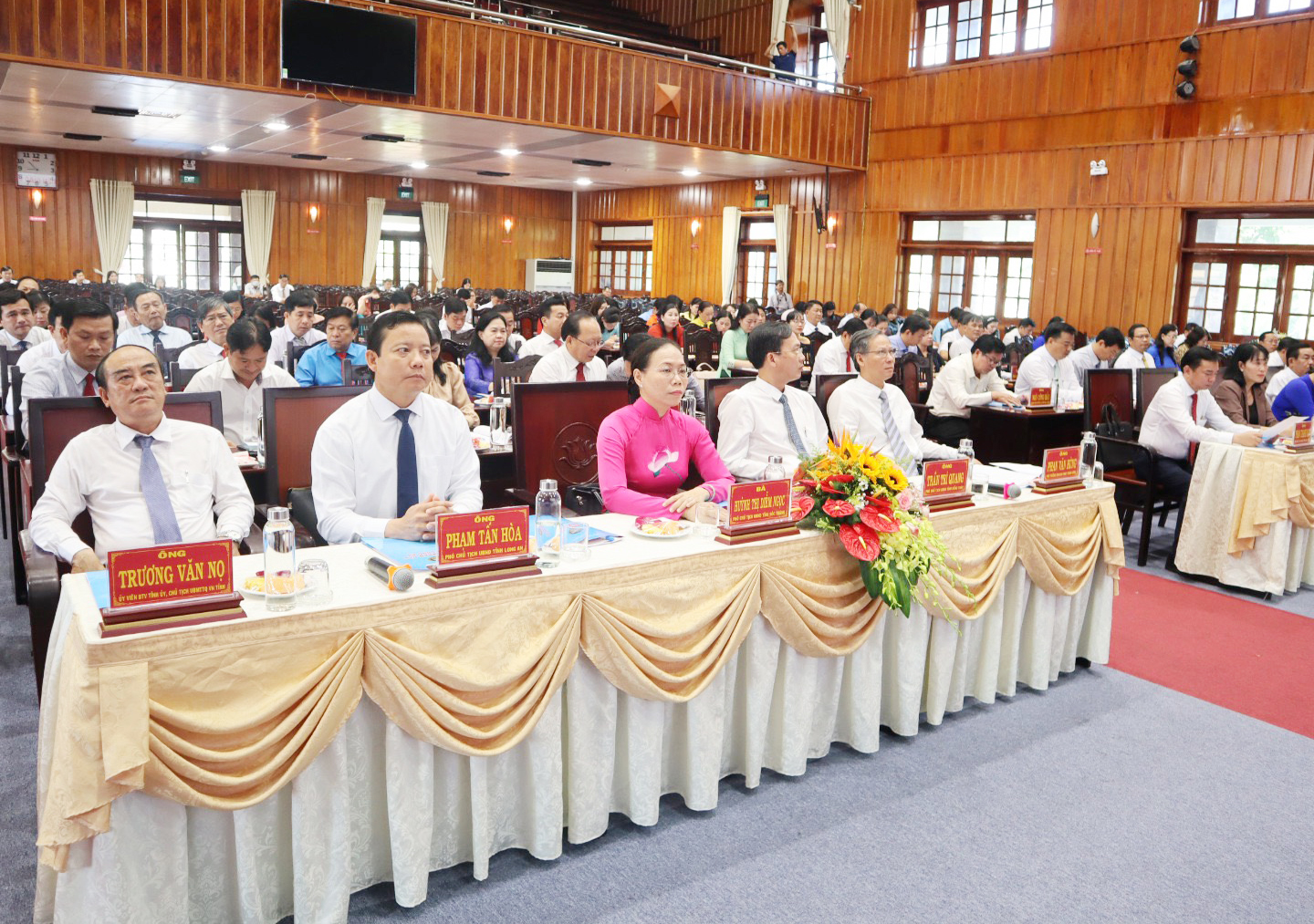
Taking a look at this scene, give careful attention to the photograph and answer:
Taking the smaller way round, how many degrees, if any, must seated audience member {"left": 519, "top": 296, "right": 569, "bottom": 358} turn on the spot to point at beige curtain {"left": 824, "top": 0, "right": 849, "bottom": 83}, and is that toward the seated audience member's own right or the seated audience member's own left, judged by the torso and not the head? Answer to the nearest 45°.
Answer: approximately 90° to the seated audience member's own left

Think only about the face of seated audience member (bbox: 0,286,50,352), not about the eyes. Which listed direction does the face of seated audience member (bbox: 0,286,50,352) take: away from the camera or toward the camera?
toward the camera

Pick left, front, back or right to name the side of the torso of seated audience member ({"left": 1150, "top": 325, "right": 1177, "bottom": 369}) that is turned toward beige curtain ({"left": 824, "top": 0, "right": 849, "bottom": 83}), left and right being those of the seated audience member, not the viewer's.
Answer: back

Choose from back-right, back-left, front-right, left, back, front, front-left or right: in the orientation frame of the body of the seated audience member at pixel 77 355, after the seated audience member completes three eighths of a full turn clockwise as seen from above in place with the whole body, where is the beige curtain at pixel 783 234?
back-right

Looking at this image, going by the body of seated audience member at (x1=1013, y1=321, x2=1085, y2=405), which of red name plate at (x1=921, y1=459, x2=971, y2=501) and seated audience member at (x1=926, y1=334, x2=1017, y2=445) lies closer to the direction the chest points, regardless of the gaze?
the red name plate

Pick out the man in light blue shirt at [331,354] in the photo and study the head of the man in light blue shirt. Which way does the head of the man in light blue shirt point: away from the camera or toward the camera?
toward the camera

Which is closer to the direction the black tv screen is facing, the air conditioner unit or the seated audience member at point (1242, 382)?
the seated audience member

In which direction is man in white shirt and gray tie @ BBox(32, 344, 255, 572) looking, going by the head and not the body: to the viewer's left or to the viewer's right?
to the viewer's right

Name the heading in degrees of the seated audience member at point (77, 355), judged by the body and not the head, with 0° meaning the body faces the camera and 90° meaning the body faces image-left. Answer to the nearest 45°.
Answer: approximately 315°

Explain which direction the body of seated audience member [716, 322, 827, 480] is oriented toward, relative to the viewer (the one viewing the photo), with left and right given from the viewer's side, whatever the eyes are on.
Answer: facing the viewer and to the right of the viewer

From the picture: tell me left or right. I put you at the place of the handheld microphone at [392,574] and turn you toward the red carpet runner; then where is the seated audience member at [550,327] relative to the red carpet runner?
left

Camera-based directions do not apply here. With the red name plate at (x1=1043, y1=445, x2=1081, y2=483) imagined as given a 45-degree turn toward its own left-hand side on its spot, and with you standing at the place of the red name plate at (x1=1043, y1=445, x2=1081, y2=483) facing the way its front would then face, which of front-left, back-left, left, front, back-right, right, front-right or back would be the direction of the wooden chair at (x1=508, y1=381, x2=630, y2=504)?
back-right

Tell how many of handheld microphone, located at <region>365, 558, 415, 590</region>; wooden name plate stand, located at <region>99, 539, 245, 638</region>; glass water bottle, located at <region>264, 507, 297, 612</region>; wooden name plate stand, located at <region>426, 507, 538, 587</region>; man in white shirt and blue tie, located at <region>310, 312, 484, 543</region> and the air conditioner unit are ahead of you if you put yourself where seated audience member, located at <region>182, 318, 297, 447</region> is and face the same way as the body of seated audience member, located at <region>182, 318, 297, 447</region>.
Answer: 5

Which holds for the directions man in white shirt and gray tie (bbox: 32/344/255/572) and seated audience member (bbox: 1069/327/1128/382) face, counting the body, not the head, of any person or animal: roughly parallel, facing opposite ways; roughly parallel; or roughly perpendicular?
roughly parallel

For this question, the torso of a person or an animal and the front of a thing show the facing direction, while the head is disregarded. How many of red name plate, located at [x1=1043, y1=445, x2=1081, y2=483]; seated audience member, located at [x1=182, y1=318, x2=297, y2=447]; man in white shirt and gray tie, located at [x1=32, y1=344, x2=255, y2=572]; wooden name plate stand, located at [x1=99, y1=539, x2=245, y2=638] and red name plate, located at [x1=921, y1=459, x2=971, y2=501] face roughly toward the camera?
5

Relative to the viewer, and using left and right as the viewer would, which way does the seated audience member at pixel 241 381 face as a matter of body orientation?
facing the viewer

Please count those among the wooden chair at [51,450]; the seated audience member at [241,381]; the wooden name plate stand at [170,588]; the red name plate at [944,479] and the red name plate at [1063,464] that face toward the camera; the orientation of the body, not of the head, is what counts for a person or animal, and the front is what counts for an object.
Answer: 5

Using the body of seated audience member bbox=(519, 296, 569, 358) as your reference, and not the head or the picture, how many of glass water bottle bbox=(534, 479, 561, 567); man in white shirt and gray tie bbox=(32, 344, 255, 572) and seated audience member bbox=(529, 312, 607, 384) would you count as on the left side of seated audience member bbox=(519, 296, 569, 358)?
0

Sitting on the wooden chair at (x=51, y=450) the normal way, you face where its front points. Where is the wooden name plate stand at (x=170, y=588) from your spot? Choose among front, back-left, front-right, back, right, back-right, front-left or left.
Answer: front

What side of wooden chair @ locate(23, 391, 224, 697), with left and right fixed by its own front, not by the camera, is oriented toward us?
front
